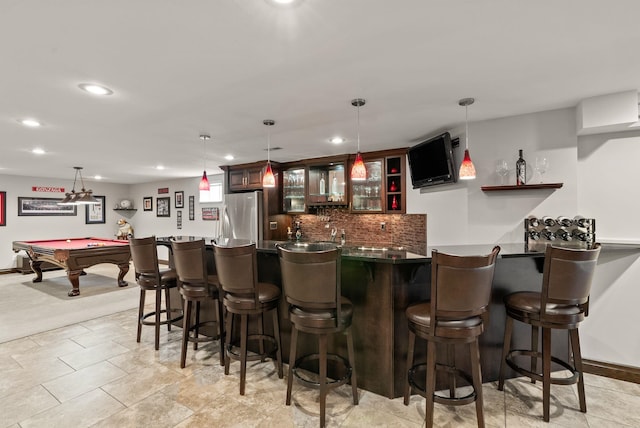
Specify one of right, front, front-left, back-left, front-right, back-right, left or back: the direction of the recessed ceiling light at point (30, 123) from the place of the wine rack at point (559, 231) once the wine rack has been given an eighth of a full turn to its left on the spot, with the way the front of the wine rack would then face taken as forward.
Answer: right

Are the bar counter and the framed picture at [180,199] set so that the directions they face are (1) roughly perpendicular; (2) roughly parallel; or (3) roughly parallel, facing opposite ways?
roughly parallel

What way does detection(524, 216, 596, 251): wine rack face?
toward the camera

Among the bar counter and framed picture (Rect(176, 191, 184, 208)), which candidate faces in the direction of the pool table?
the framed picture

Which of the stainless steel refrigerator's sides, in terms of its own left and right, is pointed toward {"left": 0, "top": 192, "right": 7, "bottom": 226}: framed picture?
right

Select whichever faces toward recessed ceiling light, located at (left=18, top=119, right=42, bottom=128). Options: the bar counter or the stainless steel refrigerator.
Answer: the stainless steel refrigerator

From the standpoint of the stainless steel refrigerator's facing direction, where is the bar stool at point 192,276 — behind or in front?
in front

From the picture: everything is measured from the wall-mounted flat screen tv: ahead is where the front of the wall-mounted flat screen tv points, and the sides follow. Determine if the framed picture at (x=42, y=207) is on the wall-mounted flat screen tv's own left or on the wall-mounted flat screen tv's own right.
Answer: on the wall-mounted flat screen tv's own right

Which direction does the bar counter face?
toward the camera

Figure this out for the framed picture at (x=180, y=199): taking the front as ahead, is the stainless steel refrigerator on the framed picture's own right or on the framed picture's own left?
on the framed picture's own left

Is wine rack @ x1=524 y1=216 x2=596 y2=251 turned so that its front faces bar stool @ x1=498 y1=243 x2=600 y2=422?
yes

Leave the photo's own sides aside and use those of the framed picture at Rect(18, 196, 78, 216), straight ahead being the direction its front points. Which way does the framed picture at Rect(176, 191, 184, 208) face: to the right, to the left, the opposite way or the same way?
to the right

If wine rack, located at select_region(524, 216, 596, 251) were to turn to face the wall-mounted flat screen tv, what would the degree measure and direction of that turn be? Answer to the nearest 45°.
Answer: approximately 90° to its right

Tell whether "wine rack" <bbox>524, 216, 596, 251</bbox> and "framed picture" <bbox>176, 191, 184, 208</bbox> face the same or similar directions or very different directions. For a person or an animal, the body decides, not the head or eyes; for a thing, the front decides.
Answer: same or similar directions

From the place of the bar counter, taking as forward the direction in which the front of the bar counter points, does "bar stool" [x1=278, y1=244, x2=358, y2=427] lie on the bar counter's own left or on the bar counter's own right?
on the bar counter's own right
